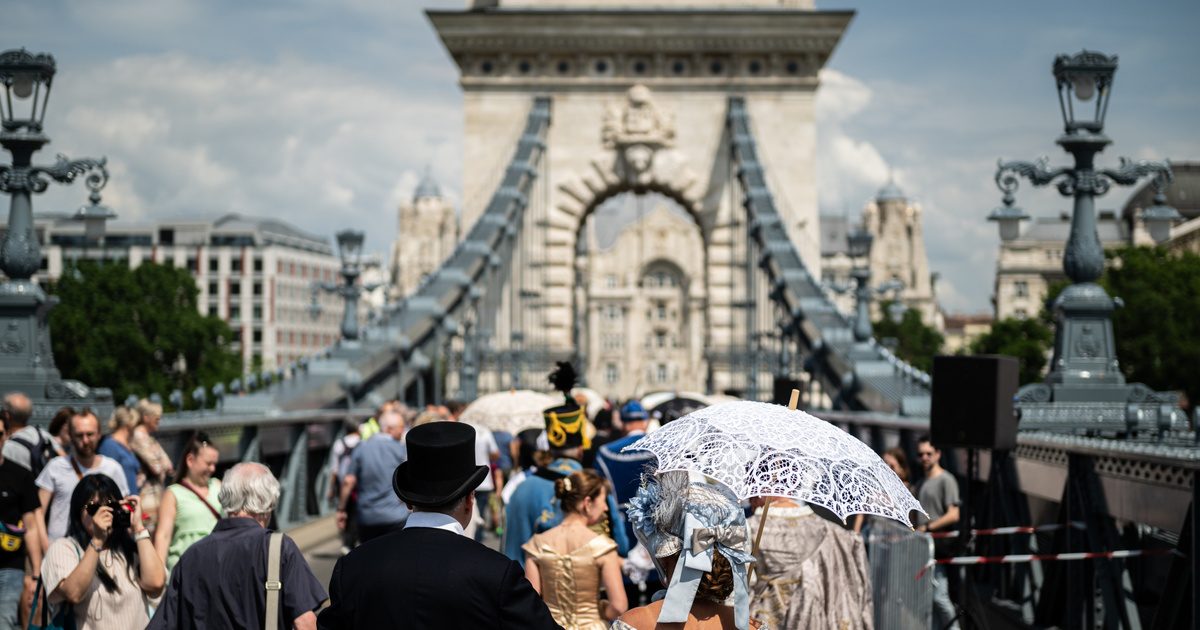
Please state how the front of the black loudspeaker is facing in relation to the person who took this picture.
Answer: facing the viewer and to the left of the viewer

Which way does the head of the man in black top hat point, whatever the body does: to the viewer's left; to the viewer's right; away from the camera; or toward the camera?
away from the camera

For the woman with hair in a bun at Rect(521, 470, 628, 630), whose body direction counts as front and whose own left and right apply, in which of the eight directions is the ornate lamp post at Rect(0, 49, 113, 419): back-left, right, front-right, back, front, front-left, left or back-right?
front-left

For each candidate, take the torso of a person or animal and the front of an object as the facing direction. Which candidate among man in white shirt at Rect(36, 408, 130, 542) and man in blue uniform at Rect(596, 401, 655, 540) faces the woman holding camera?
the man in white shirt

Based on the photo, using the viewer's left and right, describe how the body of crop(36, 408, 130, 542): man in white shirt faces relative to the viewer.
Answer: facing the viewer

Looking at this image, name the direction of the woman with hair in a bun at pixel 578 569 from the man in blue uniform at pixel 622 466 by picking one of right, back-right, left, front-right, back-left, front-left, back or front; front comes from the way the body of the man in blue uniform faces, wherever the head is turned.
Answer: back

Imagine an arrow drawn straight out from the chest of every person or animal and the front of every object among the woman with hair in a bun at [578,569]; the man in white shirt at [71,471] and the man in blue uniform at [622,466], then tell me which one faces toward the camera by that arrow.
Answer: the man in white shirt

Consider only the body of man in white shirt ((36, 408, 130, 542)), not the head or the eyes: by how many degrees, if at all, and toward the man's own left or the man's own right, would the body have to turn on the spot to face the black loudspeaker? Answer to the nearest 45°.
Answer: approximately 90° to the man's own left

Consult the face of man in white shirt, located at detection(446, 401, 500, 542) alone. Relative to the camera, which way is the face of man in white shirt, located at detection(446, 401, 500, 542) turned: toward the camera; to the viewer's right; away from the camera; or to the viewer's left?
away from the camera

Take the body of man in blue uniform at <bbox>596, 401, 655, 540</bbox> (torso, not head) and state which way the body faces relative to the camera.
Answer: away from the camera

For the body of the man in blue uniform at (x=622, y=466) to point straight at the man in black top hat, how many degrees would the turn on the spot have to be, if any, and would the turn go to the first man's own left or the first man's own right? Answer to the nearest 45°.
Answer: approximately 180°

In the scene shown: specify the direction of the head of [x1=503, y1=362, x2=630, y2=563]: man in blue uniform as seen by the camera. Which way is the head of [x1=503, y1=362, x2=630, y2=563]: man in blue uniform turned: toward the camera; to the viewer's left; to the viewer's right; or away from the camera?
away from the camera

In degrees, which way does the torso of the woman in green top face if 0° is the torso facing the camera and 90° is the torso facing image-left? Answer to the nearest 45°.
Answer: approximately 315°

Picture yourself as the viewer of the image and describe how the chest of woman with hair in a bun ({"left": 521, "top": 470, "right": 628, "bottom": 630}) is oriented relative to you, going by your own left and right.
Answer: facing away from the viewer
